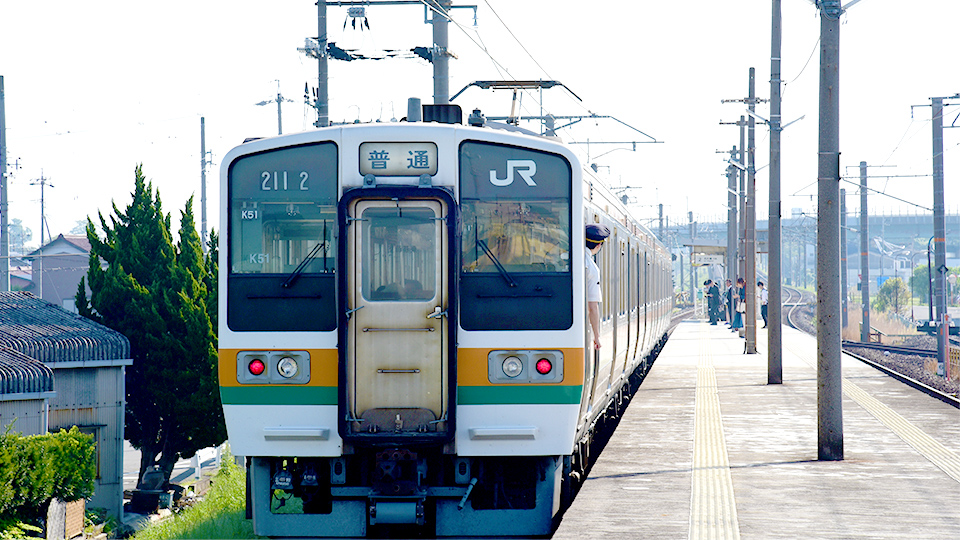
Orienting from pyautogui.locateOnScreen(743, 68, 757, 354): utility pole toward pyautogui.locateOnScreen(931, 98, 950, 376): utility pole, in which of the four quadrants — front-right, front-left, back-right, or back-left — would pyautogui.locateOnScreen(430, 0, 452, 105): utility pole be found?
back-right

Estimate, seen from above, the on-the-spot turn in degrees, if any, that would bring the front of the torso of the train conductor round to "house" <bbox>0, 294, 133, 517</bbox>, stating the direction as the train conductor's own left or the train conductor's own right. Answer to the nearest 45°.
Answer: approximately 135° to the train conductor's own left

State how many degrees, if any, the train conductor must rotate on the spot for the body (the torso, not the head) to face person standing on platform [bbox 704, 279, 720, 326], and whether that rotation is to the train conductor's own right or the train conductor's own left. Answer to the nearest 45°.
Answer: approximately 90° to the train conductor's own left

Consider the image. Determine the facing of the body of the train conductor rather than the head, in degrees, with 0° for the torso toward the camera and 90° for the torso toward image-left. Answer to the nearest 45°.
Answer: approximately 270°
